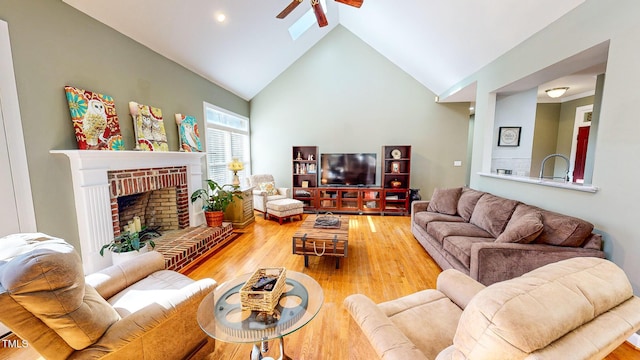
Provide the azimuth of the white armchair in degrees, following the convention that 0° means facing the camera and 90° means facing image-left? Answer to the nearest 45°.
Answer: approximately 315°

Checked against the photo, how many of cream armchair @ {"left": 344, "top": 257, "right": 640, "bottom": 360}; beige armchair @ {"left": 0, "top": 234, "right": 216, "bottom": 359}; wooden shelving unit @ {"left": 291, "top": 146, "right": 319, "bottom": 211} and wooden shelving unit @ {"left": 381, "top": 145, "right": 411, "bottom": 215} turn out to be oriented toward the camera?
2

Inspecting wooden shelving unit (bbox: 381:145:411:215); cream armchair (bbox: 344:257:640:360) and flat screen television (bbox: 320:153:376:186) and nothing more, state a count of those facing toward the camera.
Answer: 2

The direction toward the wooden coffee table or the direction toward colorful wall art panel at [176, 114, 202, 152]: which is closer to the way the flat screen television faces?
the wooden coffee table

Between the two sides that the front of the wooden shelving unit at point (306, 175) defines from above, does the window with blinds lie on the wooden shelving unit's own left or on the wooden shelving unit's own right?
on the wooden shelving unit's own right

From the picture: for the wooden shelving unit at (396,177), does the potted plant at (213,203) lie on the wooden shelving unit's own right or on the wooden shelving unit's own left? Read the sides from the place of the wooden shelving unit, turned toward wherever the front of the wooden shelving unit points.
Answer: on the wooden shelving unit's own right

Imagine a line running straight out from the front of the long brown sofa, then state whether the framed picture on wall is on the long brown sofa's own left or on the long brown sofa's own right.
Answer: on the long brown sofa's own right

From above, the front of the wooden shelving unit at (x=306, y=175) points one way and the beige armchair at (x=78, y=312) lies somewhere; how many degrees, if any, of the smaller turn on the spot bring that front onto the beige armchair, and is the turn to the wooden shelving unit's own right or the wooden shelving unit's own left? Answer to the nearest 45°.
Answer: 0° — it already faces it

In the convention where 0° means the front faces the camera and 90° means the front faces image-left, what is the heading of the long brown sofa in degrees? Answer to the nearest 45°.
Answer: approximately 45°

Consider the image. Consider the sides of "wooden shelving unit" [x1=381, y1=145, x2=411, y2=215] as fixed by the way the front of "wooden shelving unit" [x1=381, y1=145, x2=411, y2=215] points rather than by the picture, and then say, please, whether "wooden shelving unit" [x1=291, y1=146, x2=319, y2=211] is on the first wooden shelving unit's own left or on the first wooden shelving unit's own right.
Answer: on the first wooden shelving unit's own right
